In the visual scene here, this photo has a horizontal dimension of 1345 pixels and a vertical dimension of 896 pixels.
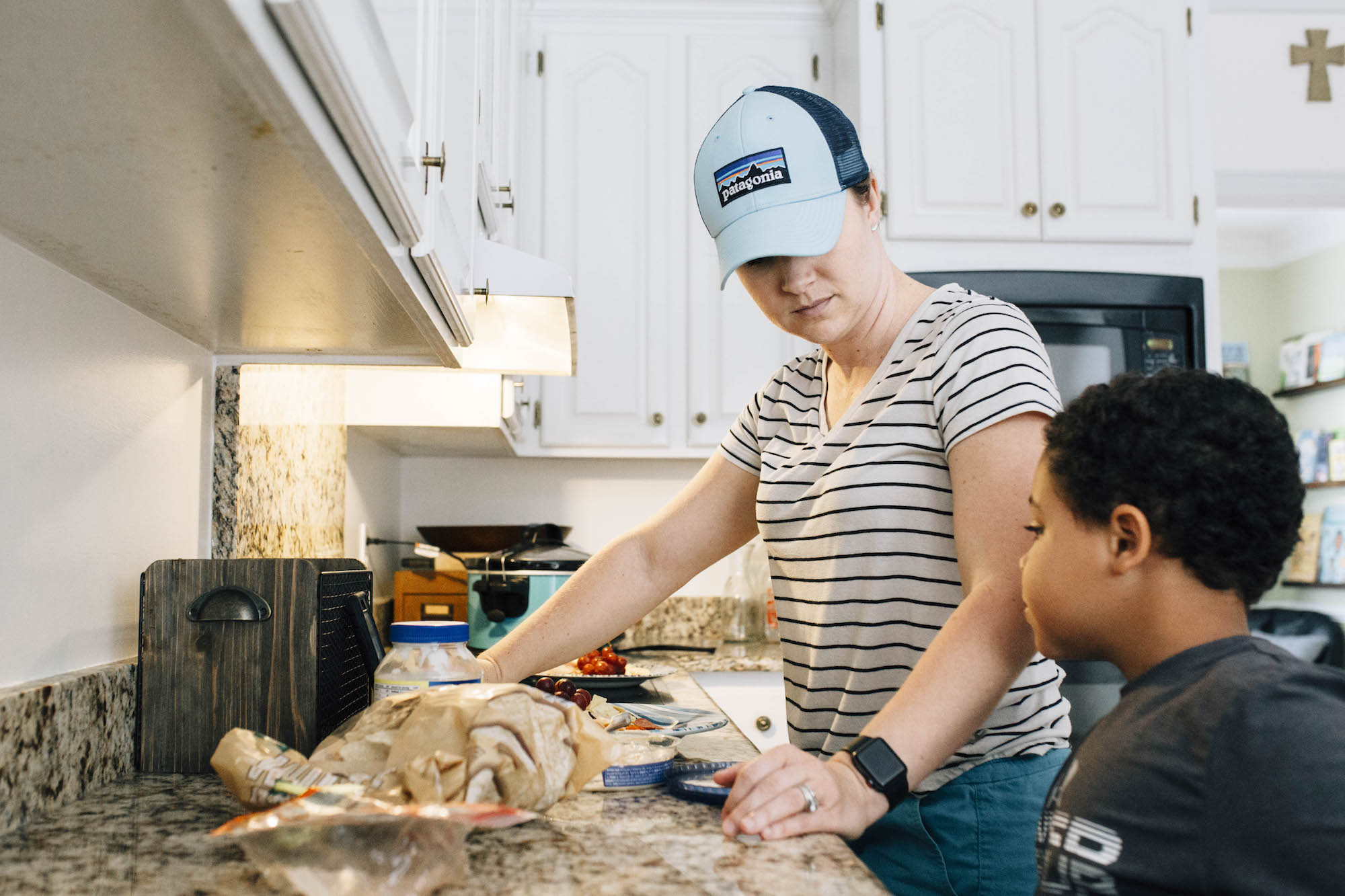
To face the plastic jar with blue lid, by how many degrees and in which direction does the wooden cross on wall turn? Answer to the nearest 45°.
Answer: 0° — it already faces it

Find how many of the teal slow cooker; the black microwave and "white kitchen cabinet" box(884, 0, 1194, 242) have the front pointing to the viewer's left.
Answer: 0

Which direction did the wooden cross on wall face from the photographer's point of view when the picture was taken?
facing the viewer

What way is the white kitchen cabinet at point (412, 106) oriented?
to the viewer's right

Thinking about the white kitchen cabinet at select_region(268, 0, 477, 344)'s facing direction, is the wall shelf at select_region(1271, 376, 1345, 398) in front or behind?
in front

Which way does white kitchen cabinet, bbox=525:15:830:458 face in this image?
toward the camera

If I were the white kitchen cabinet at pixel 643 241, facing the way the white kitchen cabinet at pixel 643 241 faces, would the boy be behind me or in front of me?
in front

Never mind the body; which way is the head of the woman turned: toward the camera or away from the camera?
toward the camera

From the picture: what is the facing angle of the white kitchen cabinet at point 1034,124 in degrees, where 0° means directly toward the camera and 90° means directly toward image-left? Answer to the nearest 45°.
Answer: approximately 0°

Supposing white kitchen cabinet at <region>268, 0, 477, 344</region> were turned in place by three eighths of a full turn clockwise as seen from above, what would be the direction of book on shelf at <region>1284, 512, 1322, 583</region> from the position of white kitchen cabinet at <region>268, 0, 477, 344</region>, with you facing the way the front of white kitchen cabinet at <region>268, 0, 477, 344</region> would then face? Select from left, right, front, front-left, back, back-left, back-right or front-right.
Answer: back

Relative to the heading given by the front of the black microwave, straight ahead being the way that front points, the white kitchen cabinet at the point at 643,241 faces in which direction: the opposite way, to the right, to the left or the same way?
the same way

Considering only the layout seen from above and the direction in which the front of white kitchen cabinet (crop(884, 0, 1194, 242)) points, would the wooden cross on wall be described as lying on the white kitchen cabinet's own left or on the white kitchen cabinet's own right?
on the white kitchen cabinet's own left

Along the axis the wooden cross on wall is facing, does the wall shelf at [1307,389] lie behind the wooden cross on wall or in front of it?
behind

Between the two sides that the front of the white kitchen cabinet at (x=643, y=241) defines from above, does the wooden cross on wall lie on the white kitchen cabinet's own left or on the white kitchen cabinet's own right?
on the white kitchen cabinet's own left

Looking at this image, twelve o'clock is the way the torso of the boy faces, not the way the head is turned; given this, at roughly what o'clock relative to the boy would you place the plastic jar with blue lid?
The plastic jar with blue lid is roughly at 12 o'clock from the boy.
